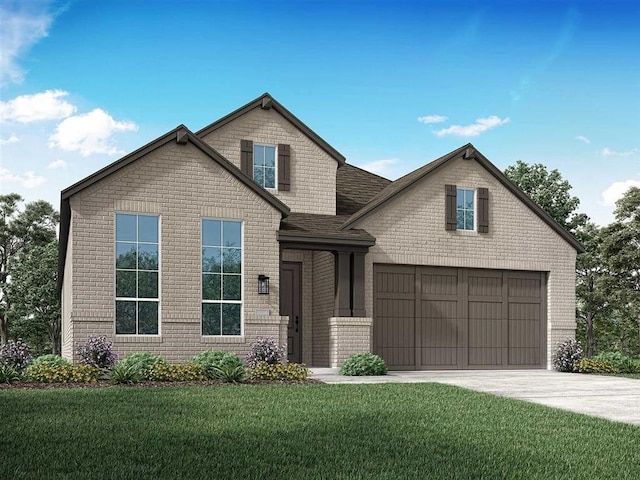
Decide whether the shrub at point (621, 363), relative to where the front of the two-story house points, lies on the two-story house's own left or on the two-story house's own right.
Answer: on the two-story house's own left

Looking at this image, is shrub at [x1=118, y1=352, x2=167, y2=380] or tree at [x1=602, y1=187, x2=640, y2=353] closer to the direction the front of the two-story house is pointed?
the shrub

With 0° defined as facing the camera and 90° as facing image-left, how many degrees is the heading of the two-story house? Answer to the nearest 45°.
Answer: approximately 0°

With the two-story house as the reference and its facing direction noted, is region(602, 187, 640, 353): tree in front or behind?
behind

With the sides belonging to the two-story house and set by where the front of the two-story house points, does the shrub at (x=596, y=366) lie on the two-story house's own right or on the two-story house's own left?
on the two-story house's own left
